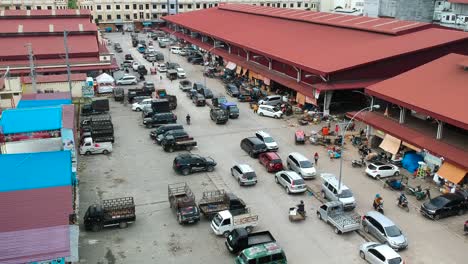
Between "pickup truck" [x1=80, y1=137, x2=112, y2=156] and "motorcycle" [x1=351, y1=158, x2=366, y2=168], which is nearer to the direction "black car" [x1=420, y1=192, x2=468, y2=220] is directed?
the pickup truck

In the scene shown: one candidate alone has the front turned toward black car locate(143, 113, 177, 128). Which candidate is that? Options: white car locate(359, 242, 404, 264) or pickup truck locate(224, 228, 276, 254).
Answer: the white car

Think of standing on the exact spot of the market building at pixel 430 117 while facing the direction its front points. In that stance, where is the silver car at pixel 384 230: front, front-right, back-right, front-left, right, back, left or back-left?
front-left

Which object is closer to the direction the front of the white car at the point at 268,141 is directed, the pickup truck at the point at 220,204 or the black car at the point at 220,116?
the pickup truck

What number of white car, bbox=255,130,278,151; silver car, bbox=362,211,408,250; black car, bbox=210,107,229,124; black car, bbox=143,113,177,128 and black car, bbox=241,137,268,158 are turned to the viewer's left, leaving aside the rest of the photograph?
1

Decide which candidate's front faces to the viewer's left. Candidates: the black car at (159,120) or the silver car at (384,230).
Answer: the black car

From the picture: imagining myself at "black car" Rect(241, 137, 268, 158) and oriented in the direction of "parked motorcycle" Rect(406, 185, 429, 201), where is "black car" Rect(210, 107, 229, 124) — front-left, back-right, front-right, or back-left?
back-left

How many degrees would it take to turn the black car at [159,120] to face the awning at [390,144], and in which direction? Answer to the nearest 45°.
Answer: approximately 135° to its left

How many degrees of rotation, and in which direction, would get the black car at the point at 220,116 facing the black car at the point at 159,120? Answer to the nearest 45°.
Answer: approximately 135° to its right

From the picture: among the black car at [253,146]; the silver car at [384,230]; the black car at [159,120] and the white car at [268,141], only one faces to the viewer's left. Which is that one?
the black car at [159,120]

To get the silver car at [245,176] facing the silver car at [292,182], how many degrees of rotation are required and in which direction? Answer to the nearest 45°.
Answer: approximately 135° to its right

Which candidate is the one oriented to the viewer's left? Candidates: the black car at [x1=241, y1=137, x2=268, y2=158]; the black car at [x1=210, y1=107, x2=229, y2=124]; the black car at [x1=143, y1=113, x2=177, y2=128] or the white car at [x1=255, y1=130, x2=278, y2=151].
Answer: the black car at [x1=143, y1=113, x2=177, y2=128]

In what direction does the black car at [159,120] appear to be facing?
to the viewer's left
